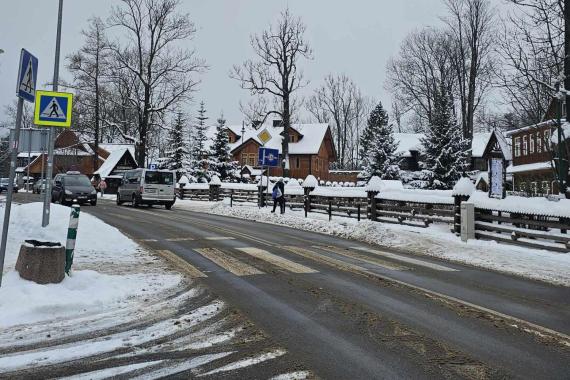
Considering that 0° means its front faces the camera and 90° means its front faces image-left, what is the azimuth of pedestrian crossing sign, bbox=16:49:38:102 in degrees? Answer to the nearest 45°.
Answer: approximately 315°

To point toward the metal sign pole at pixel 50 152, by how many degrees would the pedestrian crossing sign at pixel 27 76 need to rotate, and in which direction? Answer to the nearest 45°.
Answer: approximately 135° to its left

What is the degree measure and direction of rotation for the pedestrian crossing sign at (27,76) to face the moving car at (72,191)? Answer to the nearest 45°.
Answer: approximately 135° to its left

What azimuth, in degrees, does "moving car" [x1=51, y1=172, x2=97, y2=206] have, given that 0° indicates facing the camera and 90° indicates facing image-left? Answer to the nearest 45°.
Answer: approximately 315°

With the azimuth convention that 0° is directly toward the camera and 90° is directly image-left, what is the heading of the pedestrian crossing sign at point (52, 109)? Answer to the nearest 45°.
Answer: approximately 0°

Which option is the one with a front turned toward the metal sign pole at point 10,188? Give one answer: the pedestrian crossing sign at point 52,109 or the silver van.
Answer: the pedestrian crossing sign
